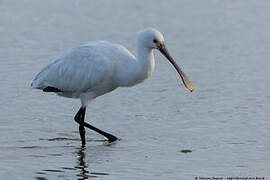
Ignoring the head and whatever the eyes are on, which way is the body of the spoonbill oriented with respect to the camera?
to the viewer's right
